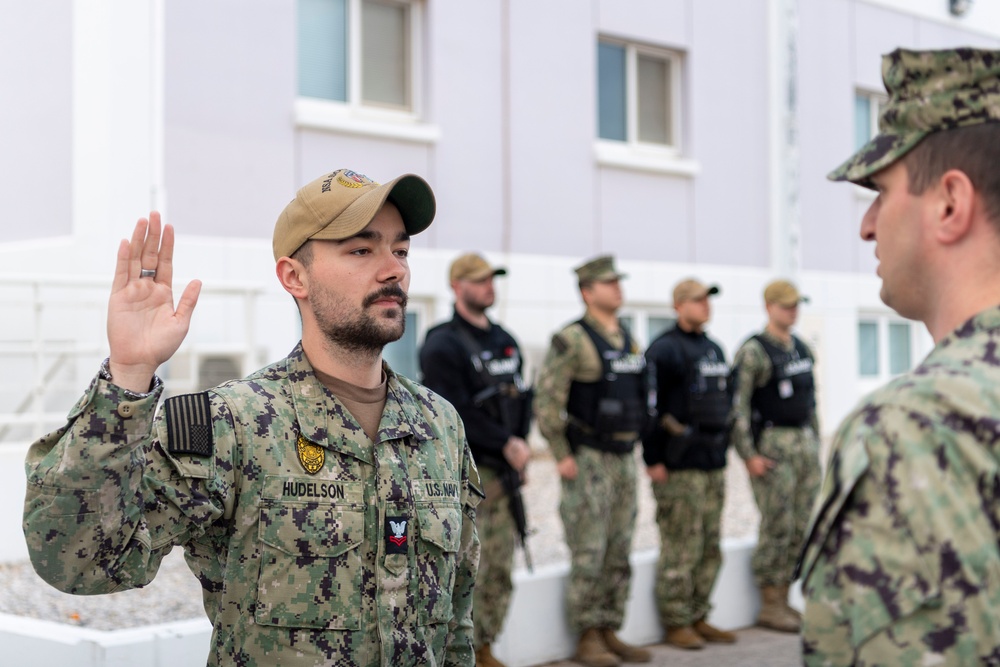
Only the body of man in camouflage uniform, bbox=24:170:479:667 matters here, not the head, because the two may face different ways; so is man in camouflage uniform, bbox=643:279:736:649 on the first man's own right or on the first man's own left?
on the first man's own left

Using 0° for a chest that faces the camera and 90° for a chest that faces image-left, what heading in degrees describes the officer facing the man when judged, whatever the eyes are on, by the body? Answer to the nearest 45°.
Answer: approximately 135°

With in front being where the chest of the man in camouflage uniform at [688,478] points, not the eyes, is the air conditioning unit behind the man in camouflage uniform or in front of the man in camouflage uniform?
behind

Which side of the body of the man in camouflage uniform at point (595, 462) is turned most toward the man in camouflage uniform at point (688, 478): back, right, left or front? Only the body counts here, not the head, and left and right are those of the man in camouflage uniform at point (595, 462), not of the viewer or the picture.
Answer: left

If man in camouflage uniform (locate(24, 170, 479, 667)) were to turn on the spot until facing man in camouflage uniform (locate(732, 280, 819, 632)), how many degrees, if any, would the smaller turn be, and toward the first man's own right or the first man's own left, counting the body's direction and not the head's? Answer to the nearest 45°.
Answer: approximately 90° to the first man's own left

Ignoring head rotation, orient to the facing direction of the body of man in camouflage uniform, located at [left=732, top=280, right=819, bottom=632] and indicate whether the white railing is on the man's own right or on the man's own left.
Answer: on the man's own right

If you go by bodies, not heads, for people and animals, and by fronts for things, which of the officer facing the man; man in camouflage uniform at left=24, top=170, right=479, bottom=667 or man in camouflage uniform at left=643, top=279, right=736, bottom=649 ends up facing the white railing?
the officer facing the man

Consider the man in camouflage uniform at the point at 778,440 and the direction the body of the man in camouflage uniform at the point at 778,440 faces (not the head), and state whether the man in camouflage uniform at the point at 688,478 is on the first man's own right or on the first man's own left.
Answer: on the first man's own right

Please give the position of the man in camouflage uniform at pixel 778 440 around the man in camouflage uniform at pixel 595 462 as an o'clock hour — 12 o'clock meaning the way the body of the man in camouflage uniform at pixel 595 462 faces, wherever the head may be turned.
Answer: the man in camouflage uniform at pixel 778 440 is roughly at 9 o'clock from the man in camouflage uniform at pixel 595 462.

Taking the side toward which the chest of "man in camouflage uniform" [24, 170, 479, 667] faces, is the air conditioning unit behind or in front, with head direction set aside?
behind

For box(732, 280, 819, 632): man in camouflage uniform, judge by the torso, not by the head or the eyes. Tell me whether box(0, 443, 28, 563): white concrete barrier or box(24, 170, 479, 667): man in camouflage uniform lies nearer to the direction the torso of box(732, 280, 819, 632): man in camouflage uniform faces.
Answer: the man in camouflage uniform

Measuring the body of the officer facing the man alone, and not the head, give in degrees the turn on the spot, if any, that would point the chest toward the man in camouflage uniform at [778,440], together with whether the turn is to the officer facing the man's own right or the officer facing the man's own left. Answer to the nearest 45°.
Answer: approximately 45° to the officer facing the man's own right

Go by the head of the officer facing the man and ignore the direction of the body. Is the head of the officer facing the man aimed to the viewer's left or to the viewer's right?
to the viewer's left

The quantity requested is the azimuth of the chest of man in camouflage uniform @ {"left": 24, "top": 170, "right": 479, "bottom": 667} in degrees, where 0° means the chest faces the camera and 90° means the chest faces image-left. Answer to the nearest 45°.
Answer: approximately 315°

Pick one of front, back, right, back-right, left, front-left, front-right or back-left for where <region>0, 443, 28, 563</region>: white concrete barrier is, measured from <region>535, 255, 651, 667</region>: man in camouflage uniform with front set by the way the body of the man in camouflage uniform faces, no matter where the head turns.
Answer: back-right
